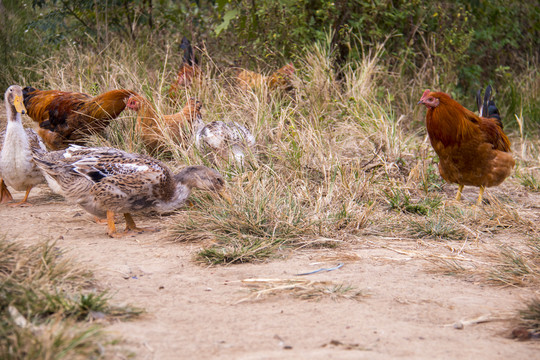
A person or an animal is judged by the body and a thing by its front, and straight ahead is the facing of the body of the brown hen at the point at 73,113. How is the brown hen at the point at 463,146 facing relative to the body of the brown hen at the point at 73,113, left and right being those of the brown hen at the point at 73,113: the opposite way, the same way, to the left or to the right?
the opposite way

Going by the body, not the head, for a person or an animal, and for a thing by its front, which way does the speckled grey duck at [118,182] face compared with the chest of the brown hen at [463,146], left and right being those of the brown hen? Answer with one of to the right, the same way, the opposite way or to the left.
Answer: the opposite way

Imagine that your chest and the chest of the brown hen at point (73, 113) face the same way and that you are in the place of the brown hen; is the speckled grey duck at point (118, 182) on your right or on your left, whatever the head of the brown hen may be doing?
on your right

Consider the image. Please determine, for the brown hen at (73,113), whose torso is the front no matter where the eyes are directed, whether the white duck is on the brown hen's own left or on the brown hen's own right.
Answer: on the brown hen's own right

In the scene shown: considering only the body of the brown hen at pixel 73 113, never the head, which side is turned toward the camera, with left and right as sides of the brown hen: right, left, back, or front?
right

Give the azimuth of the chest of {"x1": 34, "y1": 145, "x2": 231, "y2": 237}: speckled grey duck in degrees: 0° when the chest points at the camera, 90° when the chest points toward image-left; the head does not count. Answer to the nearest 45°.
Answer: approximately 270°
